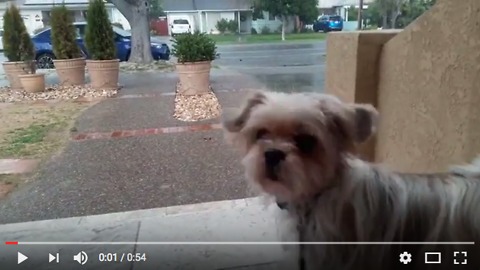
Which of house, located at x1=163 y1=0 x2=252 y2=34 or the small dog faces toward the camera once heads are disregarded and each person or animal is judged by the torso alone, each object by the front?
the house

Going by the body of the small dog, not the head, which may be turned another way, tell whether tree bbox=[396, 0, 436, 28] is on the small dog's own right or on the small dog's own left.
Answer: on the small dog's own right

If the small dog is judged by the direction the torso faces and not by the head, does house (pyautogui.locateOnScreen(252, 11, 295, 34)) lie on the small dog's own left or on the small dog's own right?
on the small dog's own right

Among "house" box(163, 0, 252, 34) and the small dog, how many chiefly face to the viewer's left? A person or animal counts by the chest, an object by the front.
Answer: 1

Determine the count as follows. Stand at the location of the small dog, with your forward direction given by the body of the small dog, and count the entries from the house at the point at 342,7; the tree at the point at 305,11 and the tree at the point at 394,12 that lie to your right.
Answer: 3

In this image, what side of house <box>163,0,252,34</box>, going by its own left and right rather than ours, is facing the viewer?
front

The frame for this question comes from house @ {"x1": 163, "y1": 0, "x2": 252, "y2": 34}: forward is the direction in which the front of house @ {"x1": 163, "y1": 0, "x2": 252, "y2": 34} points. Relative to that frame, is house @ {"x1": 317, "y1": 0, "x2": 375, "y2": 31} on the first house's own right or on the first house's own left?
on the first house's own left

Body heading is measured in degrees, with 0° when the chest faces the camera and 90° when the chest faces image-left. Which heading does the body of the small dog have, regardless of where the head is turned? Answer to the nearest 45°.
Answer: approximately 90°
